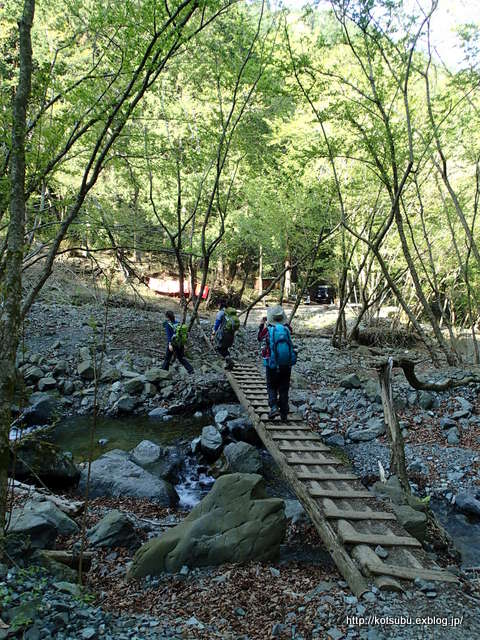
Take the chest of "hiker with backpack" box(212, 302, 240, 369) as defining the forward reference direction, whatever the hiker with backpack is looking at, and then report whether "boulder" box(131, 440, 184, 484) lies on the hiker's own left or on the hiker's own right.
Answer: on the hiker's own left

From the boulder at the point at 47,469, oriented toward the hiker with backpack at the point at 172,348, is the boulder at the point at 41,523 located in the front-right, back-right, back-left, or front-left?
back-right

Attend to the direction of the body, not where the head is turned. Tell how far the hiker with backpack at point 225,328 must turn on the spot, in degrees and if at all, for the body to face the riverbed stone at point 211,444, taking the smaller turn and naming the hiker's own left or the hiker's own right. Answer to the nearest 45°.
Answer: approximately 135° to the hiker's own left

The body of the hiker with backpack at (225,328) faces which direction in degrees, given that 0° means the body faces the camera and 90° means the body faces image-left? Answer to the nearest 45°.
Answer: approximately 135°

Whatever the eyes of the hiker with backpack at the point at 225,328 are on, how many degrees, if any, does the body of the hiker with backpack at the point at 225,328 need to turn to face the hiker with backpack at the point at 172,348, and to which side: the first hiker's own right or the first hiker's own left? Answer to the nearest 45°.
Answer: approximately 45° to the first hiker's own left

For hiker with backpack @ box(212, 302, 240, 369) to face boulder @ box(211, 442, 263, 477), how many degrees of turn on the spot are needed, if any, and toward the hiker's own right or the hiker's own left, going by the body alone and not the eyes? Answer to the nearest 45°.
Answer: approximately 135° to the hiker's own left

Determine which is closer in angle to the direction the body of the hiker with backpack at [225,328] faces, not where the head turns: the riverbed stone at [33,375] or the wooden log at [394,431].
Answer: the riverbed stone

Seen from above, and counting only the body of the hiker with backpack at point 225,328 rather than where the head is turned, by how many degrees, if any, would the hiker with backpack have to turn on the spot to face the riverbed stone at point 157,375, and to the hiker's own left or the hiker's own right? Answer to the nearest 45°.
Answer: approximately 45° to the hiker's own left

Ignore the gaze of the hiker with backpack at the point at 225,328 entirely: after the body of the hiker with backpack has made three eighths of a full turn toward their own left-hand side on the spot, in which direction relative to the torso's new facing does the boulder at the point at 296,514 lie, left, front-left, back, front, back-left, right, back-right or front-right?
front

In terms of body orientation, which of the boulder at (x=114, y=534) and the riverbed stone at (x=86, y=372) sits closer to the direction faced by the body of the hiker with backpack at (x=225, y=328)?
the riverbed stone

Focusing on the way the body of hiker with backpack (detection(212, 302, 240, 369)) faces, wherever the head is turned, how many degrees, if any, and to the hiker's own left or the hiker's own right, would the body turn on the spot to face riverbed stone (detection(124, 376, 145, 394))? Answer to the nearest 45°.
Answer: approximately 45° to the hiker's own left

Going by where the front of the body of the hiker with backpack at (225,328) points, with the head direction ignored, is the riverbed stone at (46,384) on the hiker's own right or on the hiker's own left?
on the hiker's own left

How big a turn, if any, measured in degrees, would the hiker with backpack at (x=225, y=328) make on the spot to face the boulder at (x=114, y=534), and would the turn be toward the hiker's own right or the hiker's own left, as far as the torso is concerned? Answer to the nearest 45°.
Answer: approximately 135° to the hiker's own left
